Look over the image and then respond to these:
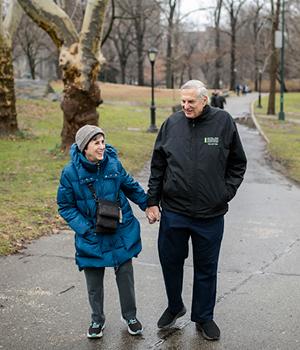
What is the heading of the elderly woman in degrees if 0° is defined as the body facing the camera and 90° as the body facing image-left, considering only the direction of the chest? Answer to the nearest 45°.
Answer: approximately 0°

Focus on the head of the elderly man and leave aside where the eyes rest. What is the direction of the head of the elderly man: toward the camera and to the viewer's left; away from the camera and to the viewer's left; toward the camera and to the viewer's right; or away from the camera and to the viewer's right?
toward the camera and to the viewer's left

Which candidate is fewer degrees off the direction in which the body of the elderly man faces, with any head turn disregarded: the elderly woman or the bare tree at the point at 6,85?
the elderly woman

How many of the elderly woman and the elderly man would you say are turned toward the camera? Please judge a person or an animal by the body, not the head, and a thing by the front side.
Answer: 2

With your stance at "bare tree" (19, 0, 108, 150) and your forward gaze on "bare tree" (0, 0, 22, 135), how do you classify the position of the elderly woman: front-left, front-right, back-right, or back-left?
back-left

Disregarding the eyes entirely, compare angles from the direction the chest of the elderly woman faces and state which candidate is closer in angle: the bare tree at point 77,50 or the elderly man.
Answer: the elderly man

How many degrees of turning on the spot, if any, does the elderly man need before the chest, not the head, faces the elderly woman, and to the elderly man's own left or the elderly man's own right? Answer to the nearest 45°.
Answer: approximately 90° to the elderly man's own right

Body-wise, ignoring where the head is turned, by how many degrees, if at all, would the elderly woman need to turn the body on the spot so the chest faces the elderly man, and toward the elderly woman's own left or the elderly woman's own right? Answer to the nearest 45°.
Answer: approximately 90° to the elderly woman's own left

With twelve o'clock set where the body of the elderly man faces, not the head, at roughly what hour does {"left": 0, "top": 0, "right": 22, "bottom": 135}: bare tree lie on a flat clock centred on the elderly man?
The bare tree is roughly at 5 o'clock from the elderly man.

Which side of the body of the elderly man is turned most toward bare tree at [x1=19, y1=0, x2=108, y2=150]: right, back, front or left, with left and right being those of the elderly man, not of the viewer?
back
